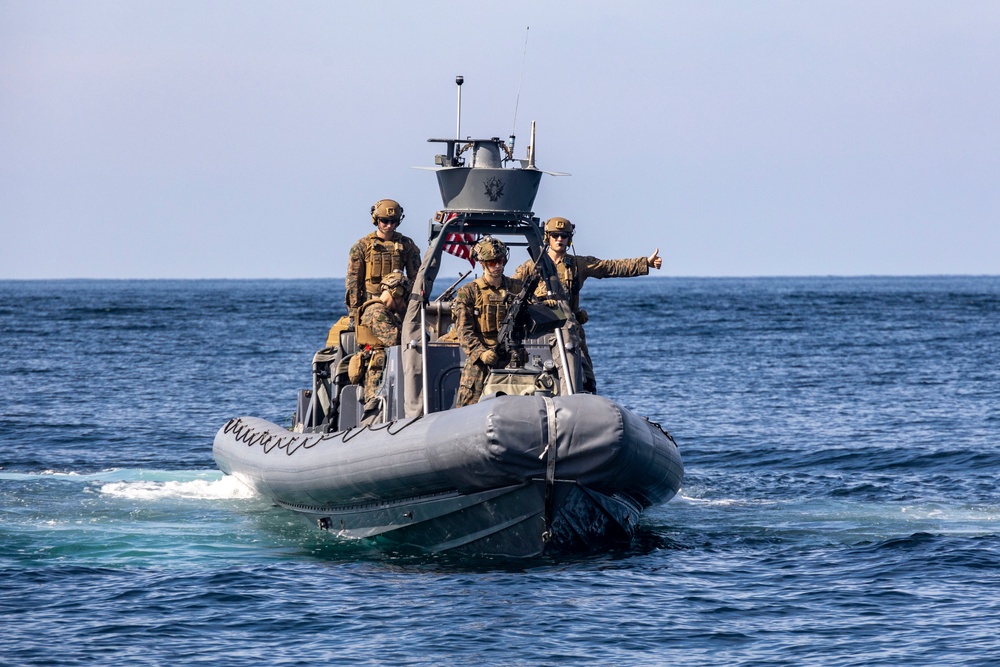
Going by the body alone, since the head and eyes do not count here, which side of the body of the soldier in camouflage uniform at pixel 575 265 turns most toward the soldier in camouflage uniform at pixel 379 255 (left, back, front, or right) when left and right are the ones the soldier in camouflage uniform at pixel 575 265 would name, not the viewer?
right

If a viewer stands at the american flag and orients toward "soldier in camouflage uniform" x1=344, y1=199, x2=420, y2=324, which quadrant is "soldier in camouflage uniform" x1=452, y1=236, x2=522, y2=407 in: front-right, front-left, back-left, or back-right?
back-left

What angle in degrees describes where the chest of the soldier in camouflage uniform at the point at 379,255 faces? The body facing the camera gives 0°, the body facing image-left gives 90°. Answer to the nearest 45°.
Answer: approximately 0°

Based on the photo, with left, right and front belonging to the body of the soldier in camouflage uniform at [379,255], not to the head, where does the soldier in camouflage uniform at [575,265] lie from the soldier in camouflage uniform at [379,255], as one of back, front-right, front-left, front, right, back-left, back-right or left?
left

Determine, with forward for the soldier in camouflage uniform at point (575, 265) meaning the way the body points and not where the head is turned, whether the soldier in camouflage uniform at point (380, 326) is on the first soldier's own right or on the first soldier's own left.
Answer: on the first soldier's own right

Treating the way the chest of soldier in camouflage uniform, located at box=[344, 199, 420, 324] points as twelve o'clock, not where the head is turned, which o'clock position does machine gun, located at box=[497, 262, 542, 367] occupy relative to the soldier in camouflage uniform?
The machine gun is roughly at 11 o'clock from the soldier in camouflage uniform.

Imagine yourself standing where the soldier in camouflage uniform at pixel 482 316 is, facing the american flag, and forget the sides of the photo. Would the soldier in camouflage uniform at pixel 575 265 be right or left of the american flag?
right
